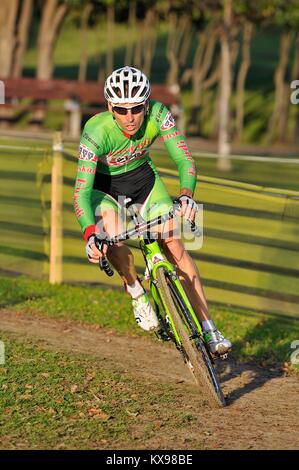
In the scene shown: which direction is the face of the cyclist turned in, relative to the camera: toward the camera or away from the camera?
toward the camera

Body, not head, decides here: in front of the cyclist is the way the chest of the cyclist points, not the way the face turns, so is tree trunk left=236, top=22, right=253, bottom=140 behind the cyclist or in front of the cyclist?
behind

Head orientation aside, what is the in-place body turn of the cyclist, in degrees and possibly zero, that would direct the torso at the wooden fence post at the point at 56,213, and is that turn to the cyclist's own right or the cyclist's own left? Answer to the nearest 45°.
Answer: approximately 180°

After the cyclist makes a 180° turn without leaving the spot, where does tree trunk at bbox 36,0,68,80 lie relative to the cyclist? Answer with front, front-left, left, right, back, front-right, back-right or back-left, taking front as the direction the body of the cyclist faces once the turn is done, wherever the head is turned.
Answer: front

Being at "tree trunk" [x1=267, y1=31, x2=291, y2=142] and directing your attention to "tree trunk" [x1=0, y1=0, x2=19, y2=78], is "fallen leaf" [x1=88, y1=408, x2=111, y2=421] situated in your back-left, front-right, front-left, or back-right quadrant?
front-left

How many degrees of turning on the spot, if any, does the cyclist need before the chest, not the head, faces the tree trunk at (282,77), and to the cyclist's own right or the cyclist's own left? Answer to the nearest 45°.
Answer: approximately 180°

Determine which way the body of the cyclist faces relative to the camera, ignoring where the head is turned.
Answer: toward the camera

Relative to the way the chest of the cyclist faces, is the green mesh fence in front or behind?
behind

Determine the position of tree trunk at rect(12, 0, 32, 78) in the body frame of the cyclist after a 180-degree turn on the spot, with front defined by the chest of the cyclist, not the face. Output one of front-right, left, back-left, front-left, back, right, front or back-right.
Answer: front

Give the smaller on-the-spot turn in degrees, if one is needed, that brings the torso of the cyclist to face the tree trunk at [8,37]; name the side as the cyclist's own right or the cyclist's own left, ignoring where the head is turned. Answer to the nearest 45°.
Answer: approximately 180°
